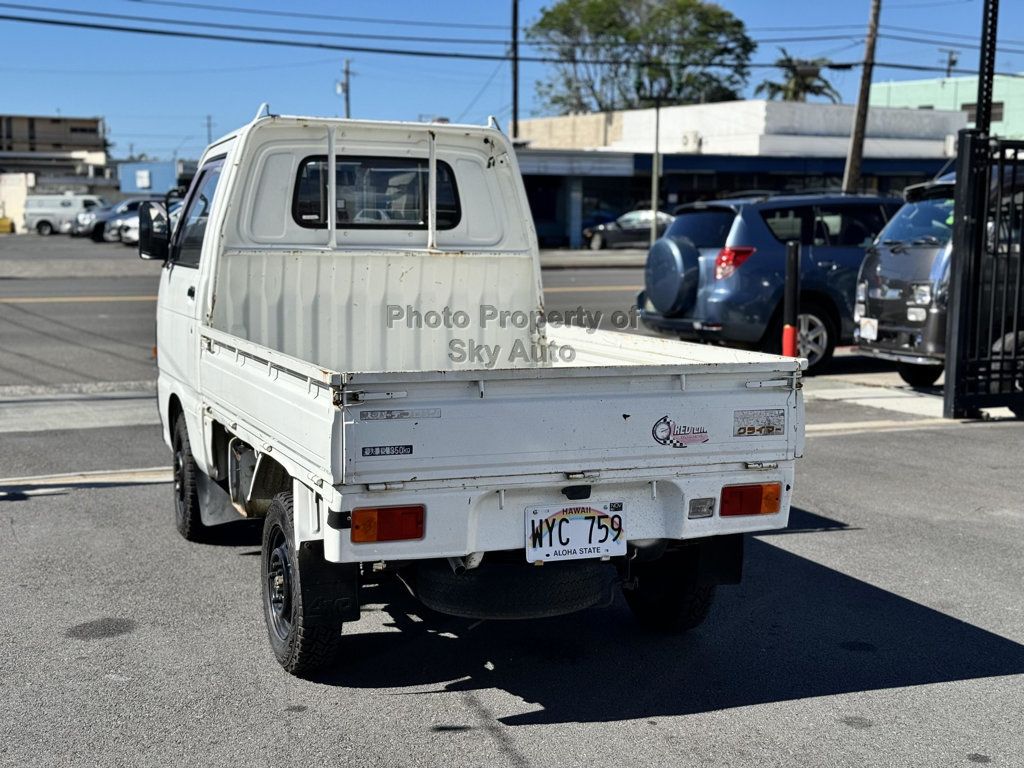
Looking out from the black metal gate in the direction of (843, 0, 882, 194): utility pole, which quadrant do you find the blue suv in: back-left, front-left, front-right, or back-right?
front-left

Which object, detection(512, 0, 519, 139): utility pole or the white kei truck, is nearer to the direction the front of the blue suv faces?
the utility pole

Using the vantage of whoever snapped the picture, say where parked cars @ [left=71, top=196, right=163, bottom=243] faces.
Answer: facing the viewer and to the left of the viewer

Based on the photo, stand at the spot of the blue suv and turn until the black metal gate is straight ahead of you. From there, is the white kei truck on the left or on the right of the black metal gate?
right

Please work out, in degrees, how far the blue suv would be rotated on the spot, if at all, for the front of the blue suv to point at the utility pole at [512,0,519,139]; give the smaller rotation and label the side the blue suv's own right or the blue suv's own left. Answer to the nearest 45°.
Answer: approximately 45° to the blue suv's own left

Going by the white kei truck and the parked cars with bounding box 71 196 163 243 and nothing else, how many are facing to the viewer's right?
0

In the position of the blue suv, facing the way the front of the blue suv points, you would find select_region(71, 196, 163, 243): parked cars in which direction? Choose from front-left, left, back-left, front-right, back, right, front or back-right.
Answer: left

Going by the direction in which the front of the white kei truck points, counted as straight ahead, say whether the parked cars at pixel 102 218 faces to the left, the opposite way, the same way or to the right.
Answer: to the left

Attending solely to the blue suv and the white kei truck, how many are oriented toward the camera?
0

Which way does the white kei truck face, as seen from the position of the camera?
facing away from the viewer and to the left of the viewer

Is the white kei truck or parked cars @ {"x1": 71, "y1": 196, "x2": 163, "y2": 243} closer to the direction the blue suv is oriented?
the parked cars
